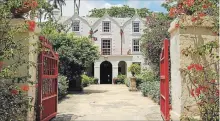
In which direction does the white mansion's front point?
toward the camera

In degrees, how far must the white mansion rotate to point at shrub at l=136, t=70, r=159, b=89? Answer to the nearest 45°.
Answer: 0° — it already faces it

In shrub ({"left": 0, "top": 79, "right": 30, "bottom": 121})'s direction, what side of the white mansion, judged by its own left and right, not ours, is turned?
front

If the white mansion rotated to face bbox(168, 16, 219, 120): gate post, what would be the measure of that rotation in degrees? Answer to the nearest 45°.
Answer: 0° — it already faces it

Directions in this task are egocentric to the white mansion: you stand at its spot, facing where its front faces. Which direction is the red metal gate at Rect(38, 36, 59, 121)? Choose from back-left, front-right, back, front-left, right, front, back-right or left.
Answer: front

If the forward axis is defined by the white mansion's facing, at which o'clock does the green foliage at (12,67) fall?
The green foliage is roughly at 12 o'clock from the white mansion.

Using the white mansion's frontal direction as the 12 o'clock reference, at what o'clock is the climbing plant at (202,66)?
The climbing plant is roughly at 12 o'clock from the white mansion.
